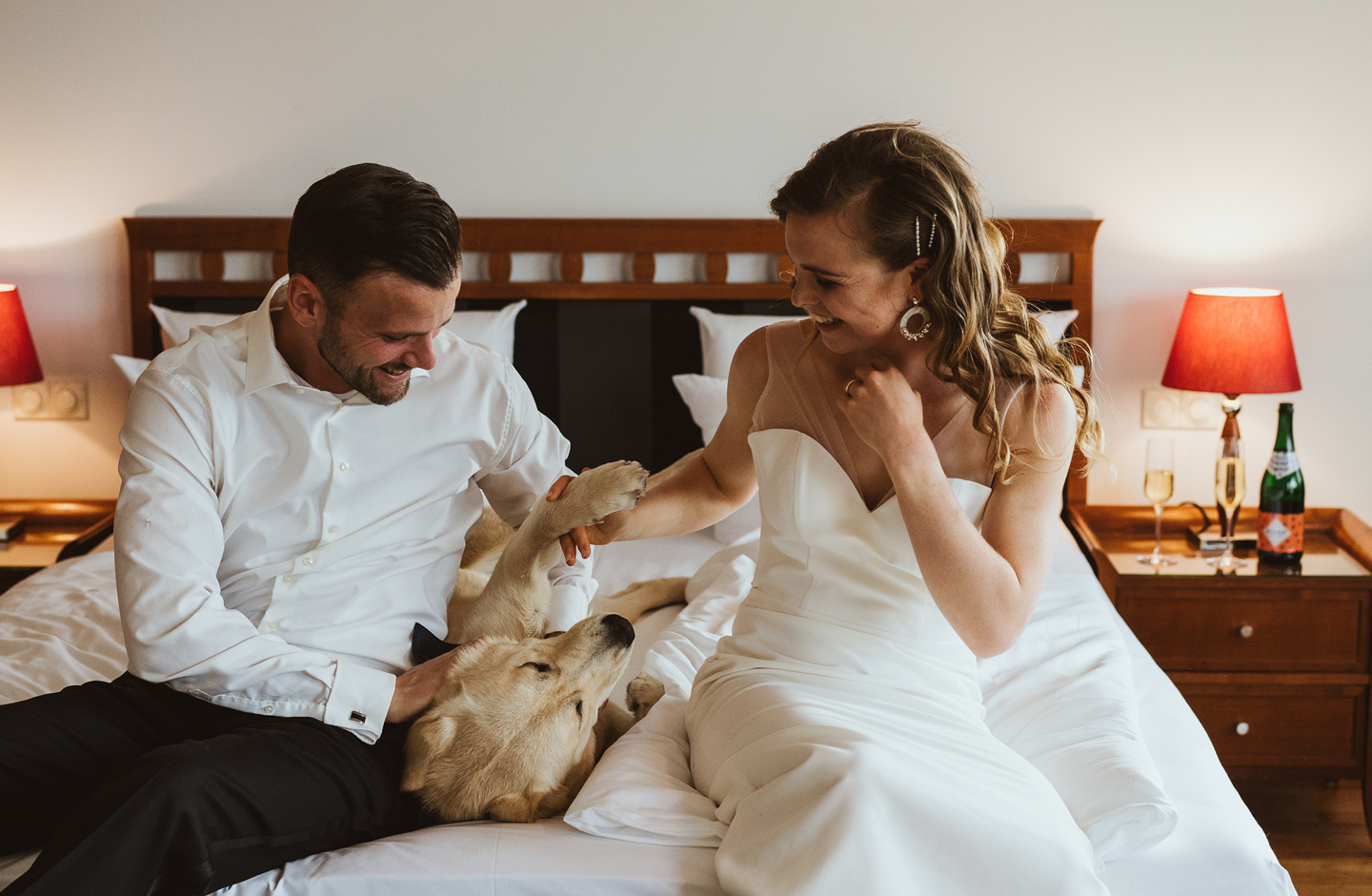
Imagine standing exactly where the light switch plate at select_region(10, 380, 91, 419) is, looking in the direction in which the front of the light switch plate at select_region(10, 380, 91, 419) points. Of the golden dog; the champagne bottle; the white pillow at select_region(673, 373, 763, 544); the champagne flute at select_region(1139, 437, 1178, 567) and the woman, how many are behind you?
0

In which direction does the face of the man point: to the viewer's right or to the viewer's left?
to the viewer's right

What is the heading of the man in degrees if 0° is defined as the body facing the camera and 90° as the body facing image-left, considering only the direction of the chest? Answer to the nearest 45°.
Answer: approximately 0°

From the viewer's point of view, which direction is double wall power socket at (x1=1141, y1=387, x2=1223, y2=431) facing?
toward the camera

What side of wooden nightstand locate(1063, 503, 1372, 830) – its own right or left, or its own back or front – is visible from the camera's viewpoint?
front

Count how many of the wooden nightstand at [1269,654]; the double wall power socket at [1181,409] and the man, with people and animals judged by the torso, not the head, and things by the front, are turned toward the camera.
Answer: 3

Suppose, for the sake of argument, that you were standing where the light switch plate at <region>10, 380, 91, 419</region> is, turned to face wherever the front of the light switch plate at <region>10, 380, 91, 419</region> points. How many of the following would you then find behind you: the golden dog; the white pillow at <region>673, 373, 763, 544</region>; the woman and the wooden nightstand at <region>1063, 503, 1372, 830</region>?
0

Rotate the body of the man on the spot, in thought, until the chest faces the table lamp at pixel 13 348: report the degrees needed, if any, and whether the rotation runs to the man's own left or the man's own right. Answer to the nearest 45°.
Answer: approximately 180°

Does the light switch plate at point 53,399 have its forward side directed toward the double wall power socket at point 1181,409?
no

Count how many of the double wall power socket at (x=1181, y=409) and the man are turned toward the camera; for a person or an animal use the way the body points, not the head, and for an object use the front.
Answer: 2

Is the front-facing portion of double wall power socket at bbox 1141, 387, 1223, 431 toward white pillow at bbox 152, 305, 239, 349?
no

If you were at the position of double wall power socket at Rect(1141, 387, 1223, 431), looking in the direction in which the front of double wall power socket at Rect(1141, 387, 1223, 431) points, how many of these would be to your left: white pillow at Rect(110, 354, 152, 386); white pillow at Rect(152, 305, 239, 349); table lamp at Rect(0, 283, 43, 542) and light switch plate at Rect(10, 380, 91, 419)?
0
